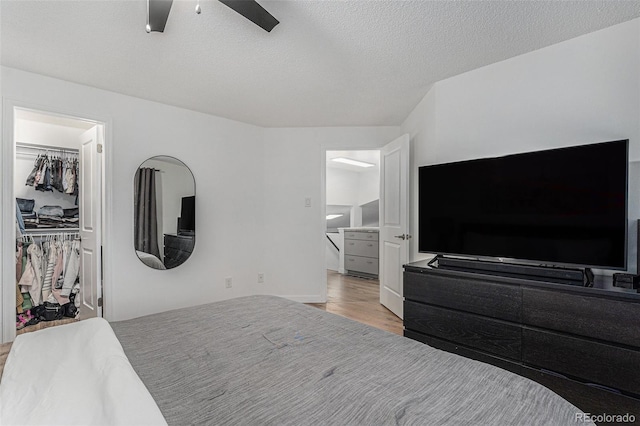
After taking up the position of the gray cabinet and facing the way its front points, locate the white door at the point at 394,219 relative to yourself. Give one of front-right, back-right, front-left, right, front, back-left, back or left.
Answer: front-left

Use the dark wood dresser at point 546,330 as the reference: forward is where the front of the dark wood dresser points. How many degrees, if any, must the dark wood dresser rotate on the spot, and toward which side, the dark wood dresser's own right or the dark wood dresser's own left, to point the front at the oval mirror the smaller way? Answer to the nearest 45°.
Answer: approximately 45° to the dark wood dresser's own right

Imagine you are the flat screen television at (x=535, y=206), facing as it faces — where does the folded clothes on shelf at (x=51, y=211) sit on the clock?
The folded clothes on shelf is roughly at 1 o'clock from the flat screen television.

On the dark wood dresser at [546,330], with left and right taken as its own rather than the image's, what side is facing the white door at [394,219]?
right

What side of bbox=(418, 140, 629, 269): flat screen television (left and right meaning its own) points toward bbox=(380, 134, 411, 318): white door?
right

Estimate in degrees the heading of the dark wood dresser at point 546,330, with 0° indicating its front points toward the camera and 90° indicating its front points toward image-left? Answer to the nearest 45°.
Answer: approximately 45°

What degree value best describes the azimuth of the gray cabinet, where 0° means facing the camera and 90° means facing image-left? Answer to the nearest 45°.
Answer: approximately 45°

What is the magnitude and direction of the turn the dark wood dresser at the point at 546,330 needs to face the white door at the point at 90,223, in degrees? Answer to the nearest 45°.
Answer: approximately 45° to its right

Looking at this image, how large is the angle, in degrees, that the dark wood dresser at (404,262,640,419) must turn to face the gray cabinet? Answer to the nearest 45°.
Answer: approximately 90° to its right
